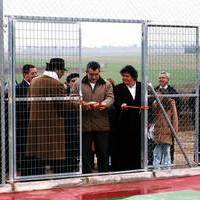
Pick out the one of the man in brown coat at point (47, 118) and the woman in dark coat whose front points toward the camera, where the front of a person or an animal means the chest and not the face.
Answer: the woman in dark coat

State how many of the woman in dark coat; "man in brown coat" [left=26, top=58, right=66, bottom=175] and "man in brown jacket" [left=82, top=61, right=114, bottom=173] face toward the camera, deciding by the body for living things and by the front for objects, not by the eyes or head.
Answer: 2

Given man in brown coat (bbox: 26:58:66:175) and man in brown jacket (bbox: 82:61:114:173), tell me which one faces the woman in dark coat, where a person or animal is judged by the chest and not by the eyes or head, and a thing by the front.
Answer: man in brown coat (bbox: 26:58:66:175)

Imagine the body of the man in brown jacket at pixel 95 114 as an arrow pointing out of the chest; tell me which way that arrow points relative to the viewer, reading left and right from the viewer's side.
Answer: facing the viewer

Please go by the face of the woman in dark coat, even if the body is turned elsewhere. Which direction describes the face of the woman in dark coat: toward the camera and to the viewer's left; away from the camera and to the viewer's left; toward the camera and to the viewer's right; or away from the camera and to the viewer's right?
toward the camera and to the viewer's left

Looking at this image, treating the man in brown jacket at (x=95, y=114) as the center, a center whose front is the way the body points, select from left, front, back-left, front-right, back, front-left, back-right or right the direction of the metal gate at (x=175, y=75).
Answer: left

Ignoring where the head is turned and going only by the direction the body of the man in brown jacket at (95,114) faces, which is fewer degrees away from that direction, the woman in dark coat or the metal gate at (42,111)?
the metal gate

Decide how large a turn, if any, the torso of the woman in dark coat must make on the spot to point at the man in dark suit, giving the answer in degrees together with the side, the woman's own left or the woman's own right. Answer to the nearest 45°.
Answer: approximately 45° to the woman's own right

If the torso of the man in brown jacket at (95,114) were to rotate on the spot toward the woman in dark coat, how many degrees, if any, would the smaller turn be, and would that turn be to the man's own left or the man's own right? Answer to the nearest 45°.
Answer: approximately 135° to the man's own left

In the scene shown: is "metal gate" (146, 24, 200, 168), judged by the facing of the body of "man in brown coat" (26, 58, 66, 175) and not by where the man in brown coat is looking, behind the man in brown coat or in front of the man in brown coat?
in front

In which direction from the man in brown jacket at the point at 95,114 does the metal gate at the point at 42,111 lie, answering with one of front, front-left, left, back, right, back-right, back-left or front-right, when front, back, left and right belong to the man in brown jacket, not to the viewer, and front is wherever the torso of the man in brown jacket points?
front-right

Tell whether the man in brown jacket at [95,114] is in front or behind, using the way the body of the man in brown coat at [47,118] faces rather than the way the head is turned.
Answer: in front

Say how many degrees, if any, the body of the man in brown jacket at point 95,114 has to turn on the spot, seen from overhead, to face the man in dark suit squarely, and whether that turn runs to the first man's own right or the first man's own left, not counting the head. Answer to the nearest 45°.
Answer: approximately 45° to the first man's own right
